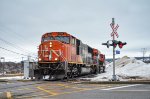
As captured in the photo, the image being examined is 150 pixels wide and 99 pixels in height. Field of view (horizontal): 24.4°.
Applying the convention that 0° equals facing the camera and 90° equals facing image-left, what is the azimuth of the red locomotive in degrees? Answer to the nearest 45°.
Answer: approximately 45°
